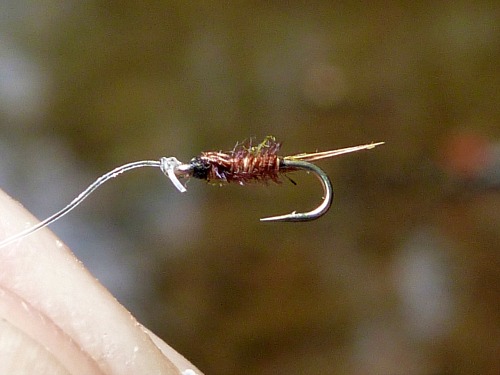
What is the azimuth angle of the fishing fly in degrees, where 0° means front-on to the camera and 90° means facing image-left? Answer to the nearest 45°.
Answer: approximately 90°
